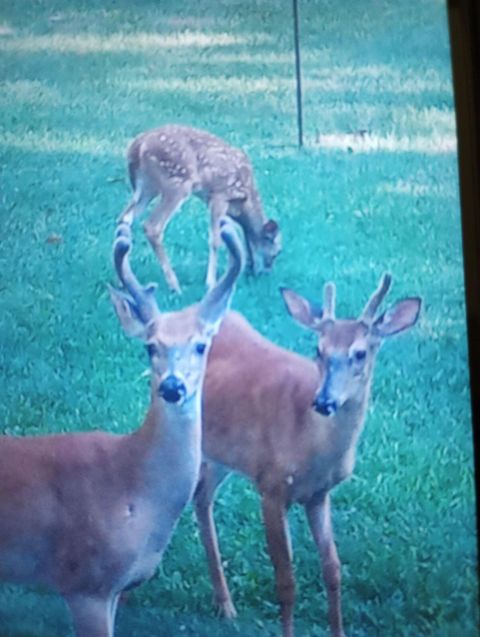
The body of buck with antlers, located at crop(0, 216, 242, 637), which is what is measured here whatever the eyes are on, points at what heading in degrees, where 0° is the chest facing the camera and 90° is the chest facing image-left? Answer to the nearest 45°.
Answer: approximately 270°

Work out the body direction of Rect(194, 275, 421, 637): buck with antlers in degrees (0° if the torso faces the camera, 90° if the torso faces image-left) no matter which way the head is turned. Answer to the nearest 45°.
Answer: approximately 315°

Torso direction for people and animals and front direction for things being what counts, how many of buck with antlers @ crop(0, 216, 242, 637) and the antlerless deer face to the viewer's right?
2

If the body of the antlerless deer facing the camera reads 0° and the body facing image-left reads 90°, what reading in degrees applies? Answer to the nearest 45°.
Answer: approximately 270°
